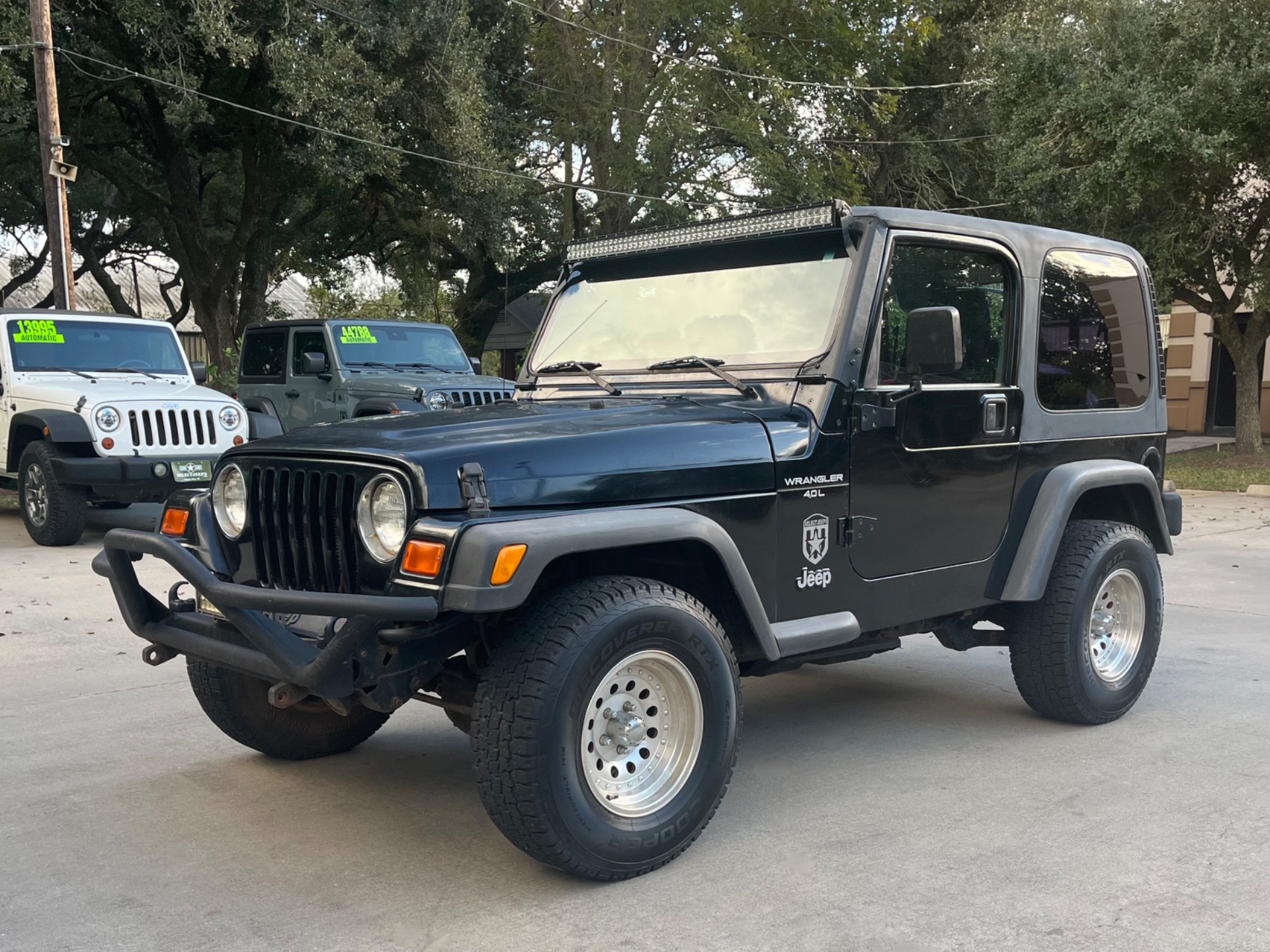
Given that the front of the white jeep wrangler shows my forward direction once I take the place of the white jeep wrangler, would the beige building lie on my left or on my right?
on my left

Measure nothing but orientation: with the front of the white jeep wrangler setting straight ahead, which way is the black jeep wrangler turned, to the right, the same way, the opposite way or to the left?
to the right

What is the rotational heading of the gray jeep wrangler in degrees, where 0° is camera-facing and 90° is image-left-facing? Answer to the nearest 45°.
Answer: approximately 315°

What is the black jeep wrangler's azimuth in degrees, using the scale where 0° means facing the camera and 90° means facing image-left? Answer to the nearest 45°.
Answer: approximately 45°

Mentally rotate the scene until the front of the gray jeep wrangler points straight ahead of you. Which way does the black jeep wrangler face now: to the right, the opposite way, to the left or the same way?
to the right

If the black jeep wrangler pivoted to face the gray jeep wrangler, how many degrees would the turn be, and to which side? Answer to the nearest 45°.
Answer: approximately 135° to its right

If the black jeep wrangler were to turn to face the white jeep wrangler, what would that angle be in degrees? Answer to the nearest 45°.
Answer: approximately 90° to its right

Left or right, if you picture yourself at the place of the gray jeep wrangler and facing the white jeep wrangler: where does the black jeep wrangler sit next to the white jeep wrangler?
left

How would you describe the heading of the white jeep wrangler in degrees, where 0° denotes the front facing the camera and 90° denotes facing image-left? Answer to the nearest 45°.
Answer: approximately 315°

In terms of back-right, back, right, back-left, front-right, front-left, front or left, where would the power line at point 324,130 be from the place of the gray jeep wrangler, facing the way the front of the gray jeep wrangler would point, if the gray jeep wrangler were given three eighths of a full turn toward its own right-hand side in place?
right
